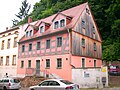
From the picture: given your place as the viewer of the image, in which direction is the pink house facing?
facing the viewer and to the left of the viewer

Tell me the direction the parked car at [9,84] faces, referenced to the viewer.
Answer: facing away from the viewer and to the left of the viewer

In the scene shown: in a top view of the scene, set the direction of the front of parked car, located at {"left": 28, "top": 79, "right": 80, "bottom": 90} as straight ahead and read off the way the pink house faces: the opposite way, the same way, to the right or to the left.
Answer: to the left

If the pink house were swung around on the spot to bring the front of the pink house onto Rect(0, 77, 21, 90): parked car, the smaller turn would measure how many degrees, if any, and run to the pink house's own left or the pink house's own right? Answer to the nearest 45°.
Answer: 0° — it already faces it

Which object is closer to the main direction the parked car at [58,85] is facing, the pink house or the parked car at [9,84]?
the parked car

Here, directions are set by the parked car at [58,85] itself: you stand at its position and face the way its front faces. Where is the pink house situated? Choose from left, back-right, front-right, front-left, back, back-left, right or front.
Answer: front-right

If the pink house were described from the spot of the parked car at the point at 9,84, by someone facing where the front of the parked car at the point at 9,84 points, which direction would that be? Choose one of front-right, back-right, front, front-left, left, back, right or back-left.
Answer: right

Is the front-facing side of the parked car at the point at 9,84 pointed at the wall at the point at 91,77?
no

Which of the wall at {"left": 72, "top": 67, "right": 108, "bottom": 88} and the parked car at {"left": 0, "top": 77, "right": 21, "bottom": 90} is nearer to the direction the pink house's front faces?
the parked car

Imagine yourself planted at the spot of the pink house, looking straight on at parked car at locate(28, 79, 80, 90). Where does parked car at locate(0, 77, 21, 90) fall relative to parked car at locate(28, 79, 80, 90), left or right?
right

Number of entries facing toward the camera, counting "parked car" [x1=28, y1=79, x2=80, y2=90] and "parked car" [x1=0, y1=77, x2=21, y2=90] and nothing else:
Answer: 0

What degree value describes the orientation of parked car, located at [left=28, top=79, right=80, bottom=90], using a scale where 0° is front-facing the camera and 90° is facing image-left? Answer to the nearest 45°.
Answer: approximately 135°

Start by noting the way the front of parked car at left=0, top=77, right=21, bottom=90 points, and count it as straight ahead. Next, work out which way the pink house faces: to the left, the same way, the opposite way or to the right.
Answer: to the left

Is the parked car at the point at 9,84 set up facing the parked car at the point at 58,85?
no

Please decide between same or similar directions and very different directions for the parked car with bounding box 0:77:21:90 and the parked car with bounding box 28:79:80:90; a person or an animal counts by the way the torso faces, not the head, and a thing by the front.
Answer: same or similar directions

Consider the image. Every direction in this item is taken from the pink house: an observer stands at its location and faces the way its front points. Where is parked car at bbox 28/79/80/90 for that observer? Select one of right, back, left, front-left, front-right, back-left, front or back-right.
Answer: front-left
